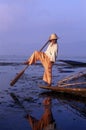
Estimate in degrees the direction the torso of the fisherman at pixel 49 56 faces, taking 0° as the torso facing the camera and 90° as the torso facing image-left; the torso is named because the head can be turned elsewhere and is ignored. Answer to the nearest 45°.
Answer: approximately 45°
